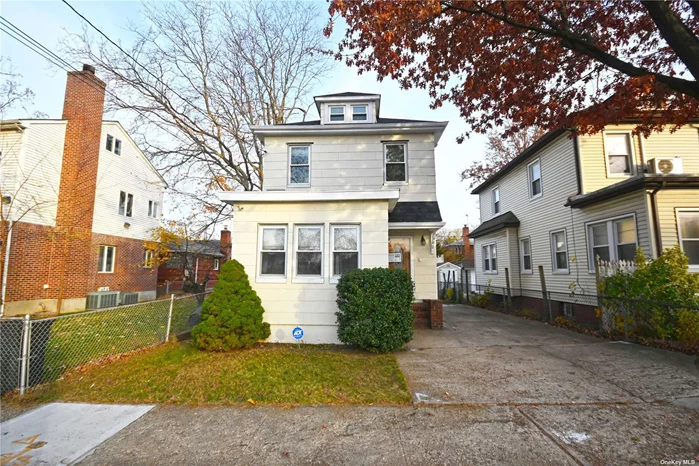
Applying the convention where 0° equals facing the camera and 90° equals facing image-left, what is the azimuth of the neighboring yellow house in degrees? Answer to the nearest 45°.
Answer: approximately 315°

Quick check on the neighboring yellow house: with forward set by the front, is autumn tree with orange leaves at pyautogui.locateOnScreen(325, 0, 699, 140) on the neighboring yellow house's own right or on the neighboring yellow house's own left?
on the neighboring yellow house's own right

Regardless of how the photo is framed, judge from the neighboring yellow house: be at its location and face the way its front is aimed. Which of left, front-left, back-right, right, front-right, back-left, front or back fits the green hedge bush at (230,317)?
right

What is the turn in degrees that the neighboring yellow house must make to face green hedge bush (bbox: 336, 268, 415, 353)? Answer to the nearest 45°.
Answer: approximately 90° to its right

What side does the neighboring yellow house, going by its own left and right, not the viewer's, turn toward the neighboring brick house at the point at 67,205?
right
